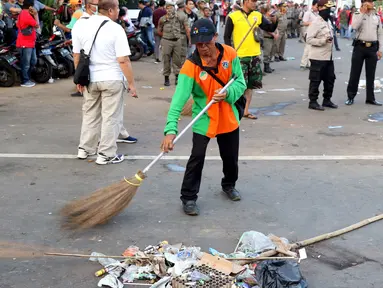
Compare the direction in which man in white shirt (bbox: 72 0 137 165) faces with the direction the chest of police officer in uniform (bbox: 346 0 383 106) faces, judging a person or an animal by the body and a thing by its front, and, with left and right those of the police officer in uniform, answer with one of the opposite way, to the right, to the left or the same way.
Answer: the opposite way

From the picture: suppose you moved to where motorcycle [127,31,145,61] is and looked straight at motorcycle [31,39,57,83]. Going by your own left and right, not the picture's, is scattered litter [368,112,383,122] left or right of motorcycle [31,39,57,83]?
left

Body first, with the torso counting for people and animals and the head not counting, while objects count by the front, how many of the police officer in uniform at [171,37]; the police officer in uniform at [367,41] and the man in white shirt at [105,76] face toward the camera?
2

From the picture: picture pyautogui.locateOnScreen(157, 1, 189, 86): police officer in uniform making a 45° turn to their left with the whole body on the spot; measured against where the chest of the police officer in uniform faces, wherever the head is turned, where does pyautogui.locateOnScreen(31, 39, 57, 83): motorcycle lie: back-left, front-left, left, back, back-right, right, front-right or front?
back-right

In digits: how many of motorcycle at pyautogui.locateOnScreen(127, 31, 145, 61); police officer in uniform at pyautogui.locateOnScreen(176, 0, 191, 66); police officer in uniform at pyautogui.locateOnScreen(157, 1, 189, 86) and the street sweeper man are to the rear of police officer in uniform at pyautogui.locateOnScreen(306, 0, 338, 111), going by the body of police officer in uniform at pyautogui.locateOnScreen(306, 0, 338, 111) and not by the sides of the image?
3

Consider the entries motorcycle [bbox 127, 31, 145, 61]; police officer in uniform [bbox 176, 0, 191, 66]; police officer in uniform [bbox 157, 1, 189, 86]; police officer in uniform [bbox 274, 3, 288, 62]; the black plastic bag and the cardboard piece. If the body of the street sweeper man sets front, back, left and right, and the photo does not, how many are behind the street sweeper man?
4

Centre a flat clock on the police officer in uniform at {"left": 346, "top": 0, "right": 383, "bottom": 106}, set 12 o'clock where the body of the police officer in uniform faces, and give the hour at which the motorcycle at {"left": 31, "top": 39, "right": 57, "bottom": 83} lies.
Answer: The motorcycle is roughly at 3 o'clock from the police officer in uniform.

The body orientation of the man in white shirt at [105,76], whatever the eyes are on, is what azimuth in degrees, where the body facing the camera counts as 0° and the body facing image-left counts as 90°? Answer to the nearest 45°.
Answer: approximately 225°
